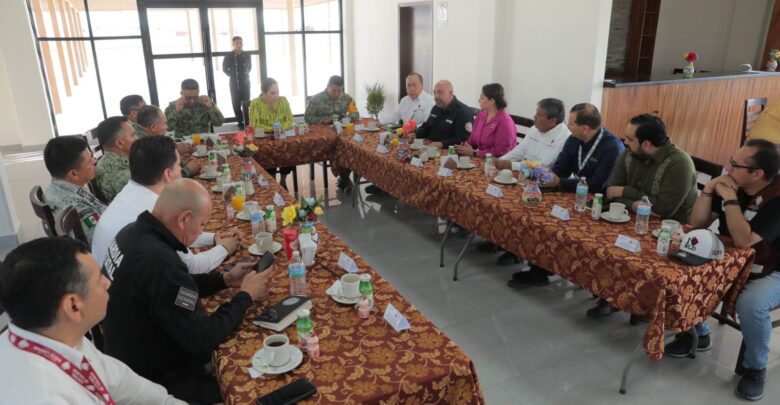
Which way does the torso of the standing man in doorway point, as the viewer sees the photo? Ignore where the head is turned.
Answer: toward the camera

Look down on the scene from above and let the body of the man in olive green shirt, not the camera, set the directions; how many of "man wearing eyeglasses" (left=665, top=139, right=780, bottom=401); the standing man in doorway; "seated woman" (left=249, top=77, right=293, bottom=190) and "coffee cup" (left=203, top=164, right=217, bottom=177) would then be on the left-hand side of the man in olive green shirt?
1

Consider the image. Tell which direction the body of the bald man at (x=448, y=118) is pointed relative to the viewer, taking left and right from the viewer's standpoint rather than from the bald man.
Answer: facing the viewer and to the left of the viewer

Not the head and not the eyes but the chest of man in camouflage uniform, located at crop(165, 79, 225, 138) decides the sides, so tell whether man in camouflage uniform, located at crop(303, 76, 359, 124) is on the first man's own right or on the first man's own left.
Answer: on the first man's own left

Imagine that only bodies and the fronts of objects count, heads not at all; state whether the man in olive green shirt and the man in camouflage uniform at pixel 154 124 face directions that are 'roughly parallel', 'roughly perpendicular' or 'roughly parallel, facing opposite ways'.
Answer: roughly parallel, facing opposite ways

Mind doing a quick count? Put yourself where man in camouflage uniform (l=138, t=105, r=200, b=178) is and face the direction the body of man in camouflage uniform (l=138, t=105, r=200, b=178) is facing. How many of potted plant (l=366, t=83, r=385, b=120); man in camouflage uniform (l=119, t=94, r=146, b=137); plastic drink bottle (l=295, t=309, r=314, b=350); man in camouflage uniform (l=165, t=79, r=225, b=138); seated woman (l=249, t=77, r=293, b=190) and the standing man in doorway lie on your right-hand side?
1

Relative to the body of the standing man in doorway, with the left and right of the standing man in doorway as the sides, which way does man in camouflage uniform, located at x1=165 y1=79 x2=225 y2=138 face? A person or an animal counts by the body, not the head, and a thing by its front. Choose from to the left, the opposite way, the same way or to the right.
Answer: the same way

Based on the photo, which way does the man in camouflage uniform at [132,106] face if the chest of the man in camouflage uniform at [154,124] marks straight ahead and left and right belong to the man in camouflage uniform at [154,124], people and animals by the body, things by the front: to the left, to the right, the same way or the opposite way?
the same way

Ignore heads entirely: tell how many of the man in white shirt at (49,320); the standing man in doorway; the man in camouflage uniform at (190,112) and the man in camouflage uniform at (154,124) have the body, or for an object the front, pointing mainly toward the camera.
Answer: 2

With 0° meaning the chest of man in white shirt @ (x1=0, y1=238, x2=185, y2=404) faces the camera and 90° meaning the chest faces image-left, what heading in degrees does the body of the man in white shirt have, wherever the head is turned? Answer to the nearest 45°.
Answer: approximately 270°

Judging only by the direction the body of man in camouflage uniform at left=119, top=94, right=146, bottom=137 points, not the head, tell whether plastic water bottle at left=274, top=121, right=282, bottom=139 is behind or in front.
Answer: in front

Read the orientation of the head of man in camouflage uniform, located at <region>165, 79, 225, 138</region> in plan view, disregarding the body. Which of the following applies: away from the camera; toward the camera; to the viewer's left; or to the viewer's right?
toward the camera

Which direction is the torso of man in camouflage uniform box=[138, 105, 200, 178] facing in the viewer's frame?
to the viewer's right

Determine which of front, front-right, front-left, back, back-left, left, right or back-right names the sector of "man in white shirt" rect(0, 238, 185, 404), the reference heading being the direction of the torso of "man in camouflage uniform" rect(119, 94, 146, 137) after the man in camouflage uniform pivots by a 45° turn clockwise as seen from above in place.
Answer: front-right

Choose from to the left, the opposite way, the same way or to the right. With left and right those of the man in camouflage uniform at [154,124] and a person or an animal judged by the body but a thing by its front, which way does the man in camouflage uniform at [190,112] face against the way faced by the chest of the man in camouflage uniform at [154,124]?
to the right

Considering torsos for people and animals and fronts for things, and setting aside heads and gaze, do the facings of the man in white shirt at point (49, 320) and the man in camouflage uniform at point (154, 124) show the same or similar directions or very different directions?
same or similar directions

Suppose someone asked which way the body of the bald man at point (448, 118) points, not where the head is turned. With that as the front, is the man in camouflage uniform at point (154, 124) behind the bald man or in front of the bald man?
in front

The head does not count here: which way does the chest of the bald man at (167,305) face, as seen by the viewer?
to the viewer's right

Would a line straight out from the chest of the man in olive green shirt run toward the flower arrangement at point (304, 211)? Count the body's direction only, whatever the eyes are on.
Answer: yes

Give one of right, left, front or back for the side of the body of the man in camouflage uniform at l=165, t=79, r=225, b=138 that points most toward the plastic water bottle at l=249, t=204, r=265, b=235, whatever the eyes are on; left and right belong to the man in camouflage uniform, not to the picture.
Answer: front
